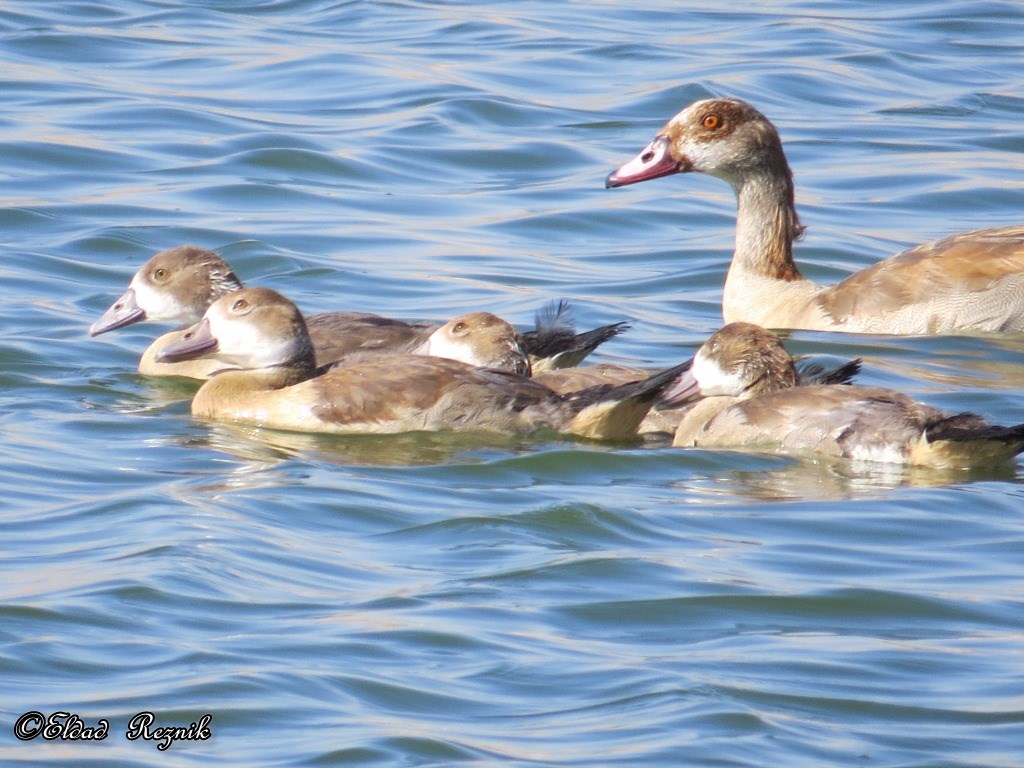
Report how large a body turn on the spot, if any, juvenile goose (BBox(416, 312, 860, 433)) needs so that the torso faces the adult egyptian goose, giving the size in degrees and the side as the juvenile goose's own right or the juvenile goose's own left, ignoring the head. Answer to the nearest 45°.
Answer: approximately 135° to the juvenile goose's own right

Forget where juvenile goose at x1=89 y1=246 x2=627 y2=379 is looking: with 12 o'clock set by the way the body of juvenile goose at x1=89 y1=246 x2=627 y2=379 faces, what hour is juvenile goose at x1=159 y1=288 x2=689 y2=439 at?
juvenile goose at x1=159 y1=288 x2=689 y2=439 is roughly at 8 o'clock from juvenile goose at x1=89 y1=246 x2=627 y2=379.

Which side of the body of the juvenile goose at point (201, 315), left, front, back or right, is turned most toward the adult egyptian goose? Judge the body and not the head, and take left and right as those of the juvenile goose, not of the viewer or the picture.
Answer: back

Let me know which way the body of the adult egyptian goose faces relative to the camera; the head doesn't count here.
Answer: to the viewer's left

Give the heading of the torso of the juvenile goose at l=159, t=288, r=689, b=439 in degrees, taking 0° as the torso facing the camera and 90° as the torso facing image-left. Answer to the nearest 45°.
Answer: approximately 90°

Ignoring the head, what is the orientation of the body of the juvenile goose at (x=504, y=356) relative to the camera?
to the viewer's left

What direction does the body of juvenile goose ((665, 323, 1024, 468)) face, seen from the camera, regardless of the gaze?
to the viewer's left

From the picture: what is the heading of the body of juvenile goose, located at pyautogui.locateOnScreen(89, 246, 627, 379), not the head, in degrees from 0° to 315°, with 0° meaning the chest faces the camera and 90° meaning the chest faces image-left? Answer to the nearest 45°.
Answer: approximately 90°

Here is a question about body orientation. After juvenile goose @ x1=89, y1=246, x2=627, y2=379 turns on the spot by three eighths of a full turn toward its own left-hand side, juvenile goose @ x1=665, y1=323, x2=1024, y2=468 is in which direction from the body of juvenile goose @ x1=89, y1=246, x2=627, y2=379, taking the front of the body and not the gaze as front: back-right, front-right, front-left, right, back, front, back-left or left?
front
